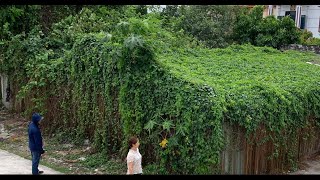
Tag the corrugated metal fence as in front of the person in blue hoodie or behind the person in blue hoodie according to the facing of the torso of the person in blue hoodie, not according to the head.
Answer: in front

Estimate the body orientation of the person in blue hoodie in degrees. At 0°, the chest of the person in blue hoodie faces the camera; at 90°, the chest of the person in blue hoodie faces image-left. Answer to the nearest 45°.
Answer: approximately 270°

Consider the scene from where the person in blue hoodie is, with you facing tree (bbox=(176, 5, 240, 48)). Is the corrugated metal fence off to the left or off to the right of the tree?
right

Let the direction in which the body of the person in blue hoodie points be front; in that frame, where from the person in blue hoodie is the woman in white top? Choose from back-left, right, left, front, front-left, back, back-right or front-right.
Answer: front-right

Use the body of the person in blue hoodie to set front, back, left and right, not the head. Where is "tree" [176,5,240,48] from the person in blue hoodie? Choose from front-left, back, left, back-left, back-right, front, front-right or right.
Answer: front-left

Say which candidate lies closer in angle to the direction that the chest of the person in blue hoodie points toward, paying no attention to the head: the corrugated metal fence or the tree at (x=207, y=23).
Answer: the corrugated metal fence
